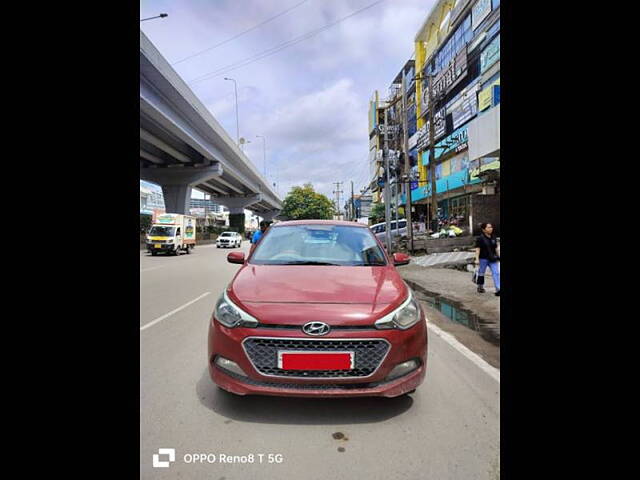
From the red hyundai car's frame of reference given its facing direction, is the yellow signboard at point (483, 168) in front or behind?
behind

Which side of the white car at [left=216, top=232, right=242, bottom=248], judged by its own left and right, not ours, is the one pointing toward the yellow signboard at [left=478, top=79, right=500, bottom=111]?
left

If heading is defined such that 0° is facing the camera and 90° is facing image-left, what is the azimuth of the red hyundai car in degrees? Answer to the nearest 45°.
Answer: approximately 0°

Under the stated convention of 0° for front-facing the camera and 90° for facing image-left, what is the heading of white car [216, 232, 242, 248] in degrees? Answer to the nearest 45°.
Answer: approximately 45°

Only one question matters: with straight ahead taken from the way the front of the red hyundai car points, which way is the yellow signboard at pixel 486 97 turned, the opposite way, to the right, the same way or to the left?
to the right

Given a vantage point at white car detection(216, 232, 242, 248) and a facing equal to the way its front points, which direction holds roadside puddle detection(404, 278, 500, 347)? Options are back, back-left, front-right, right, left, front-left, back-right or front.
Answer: front-left

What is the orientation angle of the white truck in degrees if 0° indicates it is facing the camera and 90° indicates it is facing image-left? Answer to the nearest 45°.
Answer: approximately 45°

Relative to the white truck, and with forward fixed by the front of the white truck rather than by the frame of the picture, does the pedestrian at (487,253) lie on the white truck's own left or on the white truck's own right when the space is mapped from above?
on the white truck's own left

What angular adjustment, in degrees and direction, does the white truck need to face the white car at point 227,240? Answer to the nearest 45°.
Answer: approximately 180°

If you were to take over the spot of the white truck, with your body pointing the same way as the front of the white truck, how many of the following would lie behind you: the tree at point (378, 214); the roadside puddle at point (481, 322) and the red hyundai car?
1

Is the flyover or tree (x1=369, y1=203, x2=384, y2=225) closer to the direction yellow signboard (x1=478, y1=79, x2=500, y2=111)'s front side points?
the flyover
